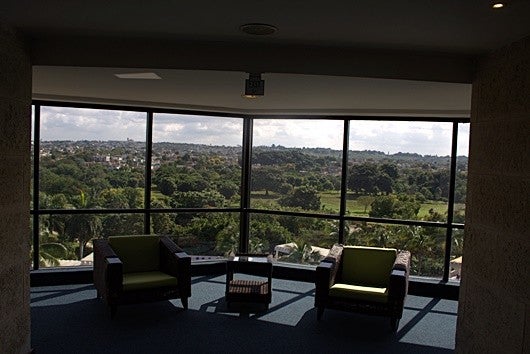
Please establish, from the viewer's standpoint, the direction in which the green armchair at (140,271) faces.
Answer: facing the viewer and to the right of the viewer

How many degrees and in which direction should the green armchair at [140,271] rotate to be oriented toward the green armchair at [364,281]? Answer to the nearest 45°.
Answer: approximately 45° to its left

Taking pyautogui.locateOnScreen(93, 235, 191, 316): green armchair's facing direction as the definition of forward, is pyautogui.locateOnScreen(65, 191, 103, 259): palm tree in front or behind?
behind

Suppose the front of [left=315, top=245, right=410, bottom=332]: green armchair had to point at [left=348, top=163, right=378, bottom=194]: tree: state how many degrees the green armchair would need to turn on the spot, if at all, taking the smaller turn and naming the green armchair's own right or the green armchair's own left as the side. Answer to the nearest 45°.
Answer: approximately 135° to the green armchair's own right

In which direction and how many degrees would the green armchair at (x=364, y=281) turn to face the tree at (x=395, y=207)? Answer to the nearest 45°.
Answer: approximately 135° to its right

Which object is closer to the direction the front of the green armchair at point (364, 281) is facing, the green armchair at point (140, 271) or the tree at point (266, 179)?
the green armchair

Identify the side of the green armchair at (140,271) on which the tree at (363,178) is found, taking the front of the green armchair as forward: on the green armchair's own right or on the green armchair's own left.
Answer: on the green armchair's own left

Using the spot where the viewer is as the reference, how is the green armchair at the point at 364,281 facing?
facing the viewer and to the left of the viewer

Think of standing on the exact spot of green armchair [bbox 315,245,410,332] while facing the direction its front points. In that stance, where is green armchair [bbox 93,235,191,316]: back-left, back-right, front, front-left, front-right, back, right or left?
front-right

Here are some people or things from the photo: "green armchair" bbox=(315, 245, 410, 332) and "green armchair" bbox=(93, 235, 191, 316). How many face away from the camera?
0
